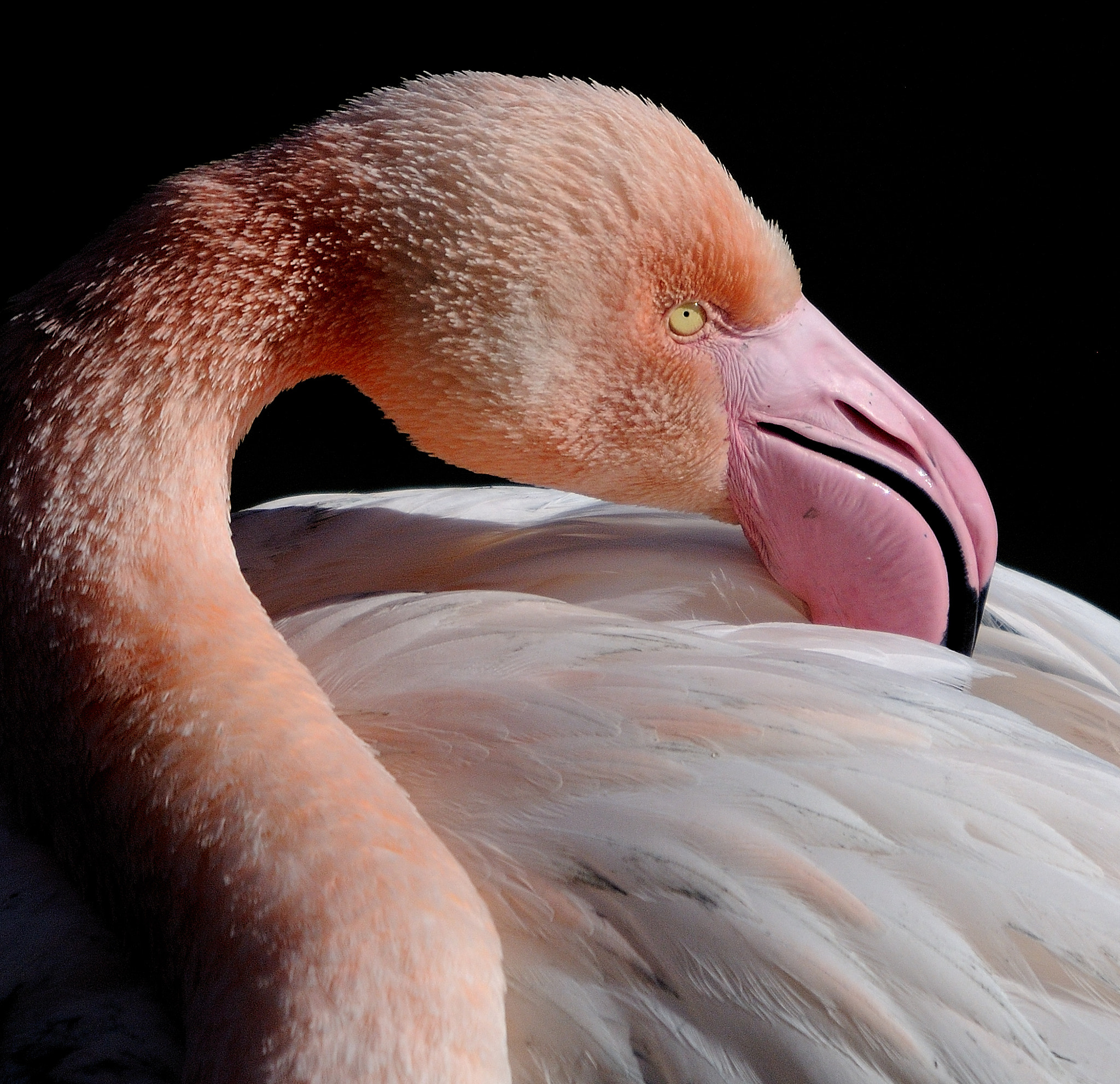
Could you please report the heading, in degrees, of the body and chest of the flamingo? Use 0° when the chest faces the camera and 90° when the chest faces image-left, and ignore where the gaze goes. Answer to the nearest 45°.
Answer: approximately 90°
